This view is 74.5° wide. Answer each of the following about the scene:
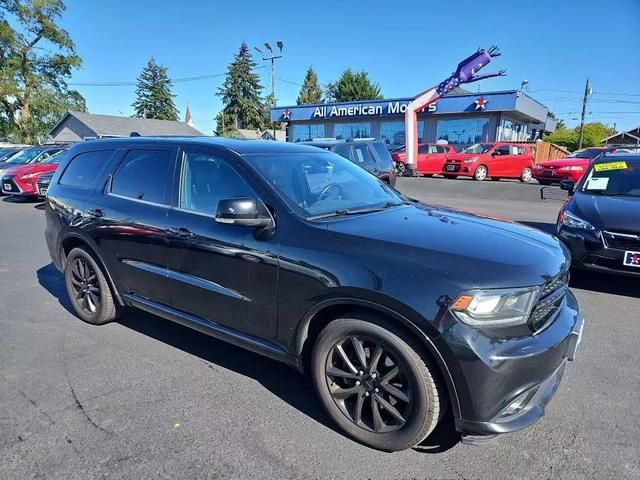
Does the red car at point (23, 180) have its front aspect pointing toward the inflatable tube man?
no

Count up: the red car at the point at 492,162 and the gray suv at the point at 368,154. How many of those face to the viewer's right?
0

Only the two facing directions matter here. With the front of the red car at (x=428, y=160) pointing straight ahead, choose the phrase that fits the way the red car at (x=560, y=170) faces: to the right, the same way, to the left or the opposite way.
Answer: the same way

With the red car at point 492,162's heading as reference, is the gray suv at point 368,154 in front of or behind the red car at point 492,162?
in front

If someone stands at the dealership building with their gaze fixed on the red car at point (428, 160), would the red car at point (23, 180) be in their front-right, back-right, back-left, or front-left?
front-right

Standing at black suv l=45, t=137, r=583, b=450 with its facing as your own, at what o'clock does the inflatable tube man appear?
The inflatable tube man is roughly at 8 o'clock from the black suv.

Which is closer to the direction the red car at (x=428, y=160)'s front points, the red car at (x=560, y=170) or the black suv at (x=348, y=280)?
the black suv

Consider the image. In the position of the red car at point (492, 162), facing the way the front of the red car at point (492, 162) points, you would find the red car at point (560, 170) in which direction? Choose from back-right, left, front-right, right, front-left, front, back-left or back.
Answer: left

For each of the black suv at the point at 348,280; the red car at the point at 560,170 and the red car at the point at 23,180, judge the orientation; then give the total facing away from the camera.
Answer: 0

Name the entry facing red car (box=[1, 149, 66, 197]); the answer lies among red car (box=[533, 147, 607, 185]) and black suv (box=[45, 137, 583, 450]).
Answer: red car (box=[533, 147, 607, 185])

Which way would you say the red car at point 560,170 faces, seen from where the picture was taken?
facing the viewer and to the left of the viewer

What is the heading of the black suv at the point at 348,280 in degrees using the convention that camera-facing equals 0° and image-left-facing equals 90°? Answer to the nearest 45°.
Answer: approximately 315°

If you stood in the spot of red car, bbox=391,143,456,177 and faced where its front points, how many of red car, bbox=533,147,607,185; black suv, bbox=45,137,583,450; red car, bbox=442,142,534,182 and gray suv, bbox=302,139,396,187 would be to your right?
0

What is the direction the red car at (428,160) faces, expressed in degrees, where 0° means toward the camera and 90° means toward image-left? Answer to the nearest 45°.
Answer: approximately 45°

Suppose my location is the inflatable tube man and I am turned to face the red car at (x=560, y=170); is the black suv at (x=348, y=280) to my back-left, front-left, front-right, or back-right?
front-right

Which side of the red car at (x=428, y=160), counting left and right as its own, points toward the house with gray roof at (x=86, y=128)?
right

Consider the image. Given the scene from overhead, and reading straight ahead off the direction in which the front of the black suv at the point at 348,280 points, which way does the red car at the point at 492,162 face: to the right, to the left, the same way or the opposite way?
to the right

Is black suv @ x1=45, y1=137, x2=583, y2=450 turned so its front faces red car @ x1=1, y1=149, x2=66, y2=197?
no

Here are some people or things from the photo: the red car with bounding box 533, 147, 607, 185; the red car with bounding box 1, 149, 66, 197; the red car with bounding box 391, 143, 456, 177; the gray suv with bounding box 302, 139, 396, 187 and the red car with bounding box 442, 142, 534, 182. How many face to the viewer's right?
0

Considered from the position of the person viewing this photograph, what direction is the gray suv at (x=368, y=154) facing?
facing away from the viewer and to the left of the viewer

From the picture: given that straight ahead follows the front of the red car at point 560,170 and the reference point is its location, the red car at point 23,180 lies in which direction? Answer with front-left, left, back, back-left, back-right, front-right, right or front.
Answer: front
